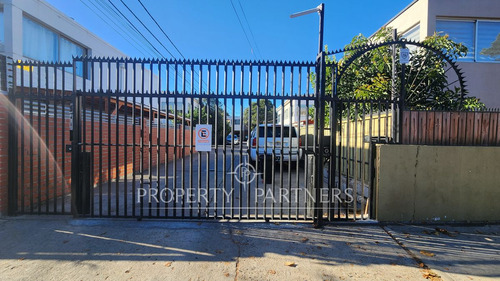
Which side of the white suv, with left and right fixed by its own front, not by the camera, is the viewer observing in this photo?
back

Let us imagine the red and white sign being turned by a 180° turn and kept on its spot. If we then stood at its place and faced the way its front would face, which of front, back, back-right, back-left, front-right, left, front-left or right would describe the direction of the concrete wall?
right

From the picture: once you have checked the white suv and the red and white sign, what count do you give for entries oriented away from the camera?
1

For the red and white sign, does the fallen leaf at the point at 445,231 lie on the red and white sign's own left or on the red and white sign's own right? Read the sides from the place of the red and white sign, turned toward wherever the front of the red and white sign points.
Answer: on the red and white sign's own left

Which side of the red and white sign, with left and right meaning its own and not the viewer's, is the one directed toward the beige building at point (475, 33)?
left

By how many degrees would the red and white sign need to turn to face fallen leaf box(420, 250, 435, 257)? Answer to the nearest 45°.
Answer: approximately 45° to its left

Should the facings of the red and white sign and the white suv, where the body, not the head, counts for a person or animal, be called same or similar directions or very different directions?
very different directions

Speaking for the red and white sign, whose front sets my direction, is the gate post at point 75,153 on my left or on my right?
on my right

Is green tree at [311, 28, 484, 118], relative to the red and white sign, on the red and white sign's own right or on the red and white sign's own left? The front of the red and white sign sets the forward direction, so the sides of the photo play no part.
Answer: on the red and white sign's own left

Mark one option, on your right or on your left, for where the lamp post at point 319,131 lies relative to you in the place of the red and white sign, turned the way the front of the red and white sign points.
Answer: on your left

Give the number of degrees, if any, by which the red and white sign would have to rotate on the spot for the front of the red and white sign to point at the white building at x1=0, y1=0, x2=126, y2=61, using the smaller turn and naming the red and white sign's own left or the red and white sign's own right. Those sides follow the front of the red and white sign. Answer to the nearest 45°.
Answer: approximately 135° to the red and white sign's own right
